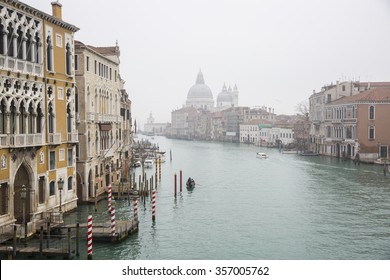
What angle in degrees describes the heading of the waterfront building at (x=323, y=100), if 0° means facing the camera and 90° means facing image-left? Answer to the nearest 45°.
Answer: approximately 45°

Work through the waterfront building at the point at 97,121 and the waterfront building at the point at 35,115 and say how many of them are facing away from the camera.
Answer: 0

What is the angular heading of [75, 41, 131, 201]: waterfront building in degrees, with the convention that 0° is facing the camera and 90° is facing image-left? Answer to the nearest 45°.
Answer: approximately 315°

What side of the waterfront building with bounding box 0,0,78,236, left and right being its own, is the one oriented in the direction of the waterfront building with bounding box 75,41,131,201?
left

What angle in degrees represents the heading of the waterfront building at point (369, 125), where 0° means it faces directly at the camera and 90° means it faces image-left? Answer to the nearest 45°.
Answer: approximately 45°

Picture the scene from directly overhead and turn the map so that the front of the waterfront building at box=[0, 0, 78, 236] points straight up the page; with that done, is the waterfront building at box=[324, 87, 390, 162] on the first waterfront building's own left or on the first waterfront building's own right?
on the first waterfront building's own left

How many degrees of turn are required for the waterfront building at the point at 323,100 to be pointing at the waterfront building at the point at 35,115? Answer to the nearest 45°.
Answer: approximately 45° to its left

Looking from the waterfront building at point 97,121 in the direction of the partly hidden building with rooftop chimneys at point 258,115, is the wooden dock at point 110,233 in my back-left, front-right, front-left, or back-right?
back-right

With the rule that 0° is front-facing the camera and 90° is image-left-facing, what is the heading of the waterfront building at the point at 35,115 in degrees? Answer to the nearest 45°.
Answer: approximately 315°

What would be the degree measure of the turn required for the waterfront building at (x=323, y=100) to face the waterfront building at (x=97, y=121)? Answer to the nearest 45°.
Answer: approximately 45° to its left
